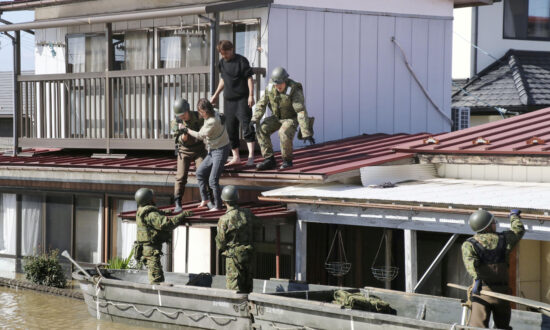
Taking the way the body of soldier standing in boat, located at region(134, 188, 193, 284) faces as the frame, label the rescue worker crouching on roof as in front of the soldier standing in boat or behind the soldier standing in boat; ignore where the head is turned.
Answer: in front

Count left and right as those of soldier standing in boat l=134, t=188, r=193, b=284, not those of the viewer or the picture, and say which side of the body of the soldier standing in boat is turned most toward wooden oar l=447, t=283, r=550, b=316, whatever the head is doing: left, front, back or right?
right

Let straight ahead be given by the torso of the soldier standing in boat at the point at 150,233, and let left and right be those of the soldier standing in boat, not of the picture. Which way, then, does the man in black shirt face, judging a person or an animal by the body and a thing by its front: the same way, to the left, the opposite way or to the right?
the opposite way

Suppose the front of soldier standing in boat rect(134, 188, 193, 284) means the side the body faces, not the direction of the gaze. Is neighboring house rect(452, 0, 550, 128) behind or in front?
in front

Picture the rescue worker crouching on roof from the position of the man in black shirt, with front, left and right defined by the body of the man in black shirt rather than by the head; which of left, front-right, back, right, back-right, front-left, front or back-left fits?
left

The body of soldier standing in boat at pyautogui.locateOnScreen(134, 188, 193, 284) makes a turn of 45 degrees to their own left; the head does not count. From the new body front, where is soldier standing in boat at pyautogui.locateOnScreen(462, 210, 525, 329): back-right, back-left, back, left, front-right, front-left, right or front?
back-right

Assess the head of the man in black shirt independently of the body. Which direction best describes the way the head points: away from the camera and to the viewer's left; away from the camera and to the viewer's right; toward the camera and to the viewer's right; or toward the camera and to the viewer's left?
toward the camera and to the viewer's left

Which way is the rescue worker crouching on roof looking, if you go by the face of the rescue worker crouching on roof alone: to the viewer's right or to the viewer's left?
to the viewer's left

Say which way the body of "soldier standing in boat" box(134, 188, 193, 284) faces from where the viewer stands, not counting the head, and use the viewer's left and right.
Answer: facing away from the viewer and to the right of the viewer

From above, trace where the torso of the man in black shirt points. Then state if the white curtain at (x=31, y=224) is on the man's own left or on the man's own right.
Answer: on the man's own right

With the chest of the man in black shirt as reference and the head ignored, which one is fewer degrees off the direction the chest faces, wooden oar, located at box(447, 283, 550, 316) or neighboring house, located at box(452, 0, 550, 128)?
the wooden oar

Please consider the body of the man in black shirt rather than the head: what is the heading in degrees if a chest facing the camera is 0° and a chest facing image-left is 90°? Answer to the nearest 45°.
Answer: approximately 45°

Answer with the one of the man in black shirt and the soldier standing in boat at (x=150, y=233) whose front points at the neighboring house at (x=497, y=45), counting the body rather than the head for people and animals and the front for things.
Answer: the soldier standing in boat

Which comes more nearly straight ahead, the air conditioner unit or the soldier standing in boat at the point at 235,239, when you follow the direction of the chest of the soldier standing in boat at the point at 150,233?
the air conditioner unit

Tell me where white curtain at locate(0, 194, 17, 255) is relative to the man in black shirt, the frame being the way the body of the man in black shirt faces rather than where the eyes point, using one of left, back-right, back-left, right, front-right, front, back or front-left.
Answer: right

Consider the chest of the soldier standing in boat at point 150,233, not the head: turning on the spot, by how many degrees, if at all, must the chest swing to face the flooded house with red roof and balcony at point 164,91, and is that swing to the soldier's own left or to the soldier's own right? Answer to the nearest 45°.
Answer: approximately 45° to the soldier's own left

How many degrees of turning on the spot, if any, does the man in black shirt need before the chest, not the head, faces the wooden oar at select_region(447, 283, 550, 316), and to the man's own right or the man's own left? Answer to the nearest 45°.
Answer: approximately 90° to the man's own left
